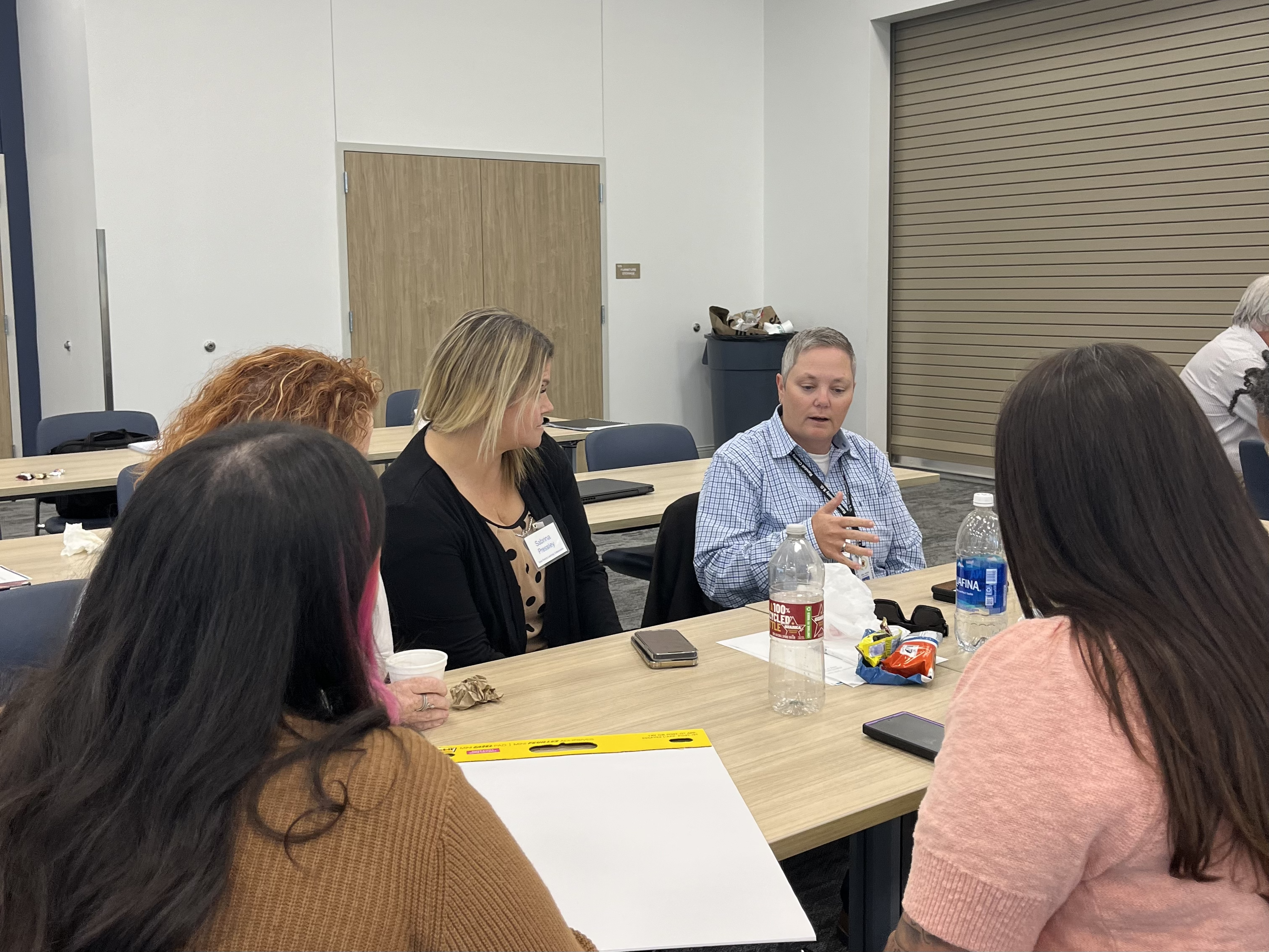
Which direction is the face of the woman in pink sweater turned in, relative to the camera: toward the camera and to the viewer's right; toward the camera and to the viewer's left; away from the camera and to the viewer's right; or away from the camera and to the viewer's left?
away from the camera and to the viewer's left

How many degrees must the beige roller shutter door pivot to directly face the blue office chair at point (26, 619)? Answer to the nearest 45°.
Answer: approximately 45° to its left

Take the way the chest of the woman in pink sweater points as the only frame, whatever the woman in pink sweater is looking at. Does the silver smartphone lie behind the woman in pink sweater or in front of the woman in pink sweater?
in front

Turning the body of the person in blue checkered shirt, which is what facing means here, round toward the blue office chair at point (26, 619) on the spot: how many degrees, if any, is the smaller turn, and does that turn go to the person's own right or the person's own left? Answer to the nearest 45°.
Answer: approximately 90° to the person's own right

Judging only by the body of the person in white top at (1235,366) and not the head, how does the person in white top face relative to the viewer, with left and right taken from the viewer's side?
facing to the right of the viewer

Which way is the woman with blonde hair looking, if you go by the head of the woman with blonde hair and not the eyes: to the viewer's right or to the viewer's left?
to the viewer's right
